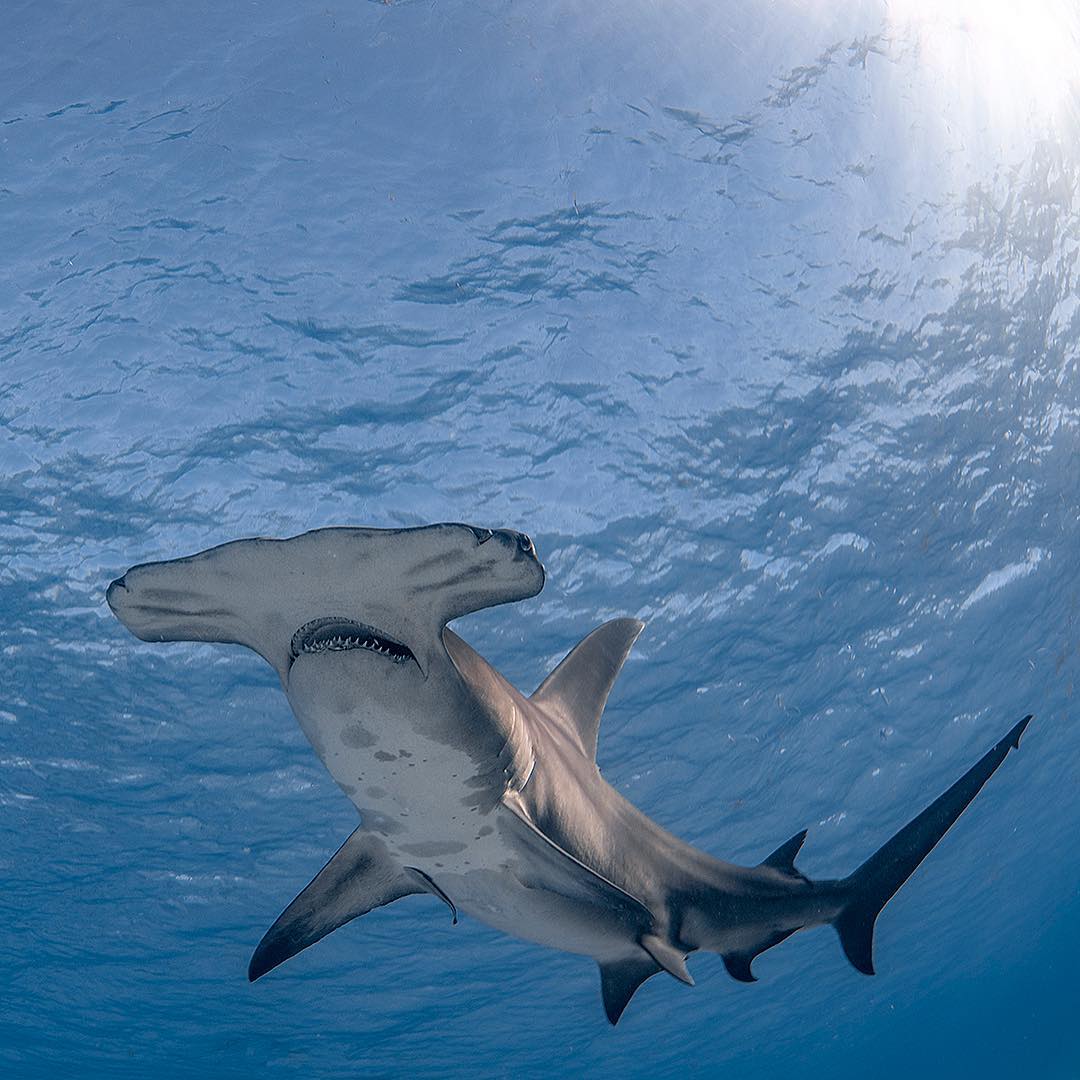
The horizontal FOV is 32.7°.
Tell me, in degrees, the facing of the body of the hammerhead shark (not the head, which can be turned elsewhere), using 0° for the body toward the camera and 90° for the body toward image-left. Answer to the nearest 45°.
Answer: approximately 45°
